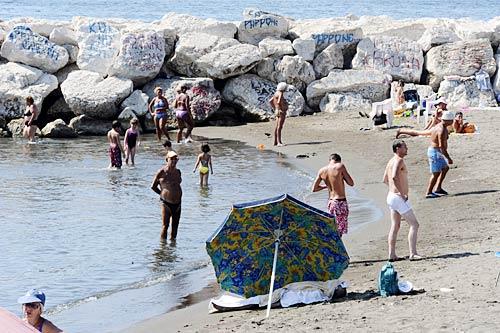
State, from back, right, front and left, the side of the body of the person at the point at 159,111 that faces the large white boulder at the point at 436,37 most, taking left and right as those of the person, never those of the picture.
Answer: left

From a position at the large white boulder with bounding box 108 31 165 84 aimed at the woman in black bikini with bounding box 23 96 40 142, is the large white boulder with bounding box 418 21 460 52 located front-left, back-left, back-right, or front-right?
back-left

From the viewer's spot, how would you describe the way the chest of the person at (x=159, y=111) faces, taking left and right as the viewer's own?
facing the viewer

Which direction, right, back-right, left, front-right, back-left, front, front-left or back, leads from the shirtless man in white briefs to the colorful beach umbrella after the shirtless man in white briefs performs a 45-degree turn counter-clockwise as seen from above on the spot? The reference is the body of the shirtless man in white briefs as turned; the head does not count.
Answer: back

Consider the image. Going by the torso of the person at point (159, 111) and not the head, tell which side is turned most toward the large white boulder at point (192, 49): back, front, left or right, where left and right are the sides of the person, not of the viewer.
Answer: back

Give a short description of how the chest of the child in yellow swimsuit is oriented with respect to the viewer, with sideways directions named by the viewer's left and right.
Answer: facing away from the viewer

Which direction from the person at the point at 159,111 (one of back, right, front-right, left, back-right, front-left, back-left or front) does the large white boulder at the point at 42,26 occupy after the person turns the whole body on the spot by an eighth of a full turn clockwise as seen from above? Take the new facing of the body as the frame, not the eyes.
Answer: right

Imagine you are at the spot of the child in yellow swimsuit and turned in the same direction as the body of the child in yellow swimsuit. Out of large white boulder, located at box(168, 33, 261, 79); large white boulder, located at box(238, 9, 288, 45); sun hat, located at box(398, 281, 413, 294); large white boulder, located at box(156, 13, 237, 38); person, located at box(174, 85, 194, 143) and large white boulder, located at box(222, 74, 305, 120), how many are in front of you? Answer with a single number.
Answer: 5

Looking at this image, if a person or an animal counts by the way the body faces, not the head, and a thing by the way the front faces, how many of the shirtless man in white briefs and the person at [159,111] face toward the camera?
1
